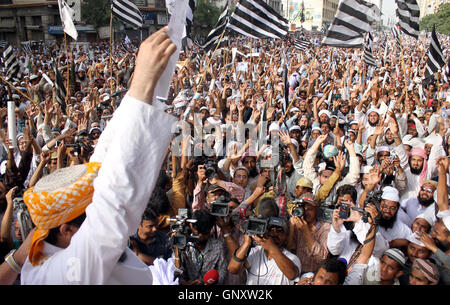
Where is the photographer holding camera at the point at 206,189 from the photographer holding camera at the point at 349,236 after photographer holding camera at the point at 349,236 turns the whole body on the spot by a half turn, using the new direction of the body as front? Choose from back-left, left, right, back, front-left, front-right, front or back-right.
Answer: left

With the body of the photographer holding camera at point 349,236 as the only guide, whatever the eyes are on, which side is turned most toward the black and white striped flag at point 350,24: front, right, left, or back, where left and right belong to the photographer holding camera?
back

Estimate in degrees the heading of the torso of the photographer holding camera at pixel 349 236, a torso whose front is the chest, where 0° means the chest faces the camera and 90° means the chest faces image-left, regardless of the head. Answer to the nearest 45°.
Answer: approximately 0°

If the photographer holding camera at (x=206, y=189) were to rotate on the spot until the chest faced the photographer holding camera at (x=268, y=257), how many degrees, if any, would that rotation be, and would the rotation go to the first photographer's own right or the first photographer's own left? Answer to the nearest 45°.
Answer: approximately 45° to the first photographer's own left

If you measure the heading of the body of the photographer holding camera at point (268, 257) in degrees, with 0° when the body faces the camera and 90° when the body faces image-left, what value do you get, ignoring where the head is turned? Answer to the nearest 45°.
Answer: approximately 45°

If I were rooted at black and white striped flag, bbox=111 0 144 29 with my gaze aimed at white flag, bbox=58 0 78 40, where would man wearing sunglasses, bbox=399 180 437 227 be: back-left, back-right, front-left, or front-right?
back-left

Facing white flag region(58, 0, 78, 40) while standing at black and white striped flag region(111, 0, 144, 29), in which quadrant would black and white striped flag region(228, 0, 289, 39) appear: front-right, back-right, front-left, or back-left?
back-left
